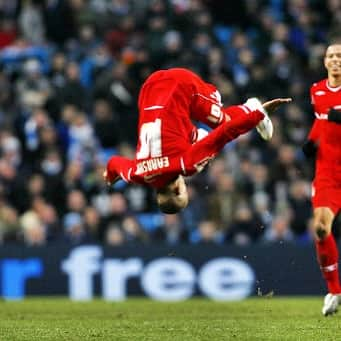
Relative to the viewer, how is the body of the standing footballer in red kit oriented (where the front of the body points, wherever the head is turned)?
toward the camera
